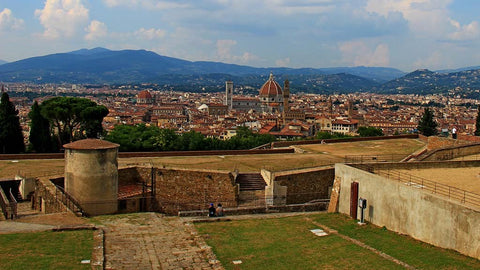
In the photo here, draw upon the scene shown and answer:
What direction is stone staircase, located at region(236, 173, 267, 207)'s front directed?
toward the camera

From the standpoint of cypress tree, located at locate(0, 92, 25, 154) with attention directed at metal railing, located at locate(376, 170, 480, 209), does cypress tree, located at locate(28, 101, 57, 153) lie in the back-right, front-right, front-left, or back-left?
front-left

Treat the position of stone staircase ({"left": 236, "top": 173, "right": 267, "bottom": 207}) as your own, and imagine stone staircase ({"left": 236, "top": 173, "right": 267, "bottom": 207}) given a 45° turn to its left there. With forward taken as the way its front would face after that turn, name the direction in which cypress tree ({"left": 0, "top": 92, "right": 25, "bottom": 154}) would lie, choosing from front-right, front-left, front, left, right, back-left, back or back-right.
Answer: back

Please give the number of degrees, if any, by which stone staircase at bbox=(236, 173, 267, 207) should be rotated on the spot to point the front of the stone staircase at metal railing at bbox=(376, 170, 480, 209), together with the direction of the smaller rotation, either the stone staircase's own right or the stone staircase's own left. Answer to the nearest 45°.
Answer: approximately 45° to the stone staircase's own left

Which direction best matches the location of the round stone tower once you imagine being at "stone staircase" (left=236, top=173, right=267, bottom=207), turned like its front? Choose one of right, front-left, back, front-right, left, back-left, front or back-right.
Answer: front-right

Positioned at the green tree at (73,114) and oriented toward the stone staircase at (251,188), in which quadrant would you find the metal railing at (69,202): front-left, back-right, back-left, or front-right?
front-right

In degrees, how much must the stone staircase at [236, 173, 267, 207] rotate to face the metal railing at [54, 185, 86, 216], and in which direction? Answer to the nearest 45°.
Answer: approximately 45° to its right

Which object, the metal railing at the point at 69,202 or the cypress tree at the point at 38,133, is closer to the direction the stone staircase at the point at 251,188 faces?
the metal railing

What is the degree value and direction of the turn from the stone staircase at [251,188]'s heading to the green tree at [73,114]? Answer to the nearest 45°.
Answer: approximately 135° to its right
